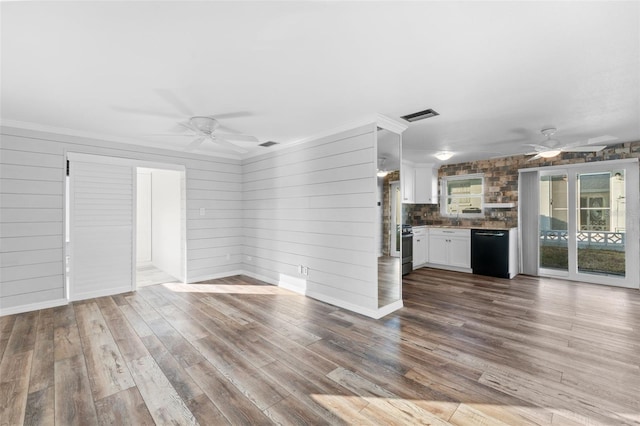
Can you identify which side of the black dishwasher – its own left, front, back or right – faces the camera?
front

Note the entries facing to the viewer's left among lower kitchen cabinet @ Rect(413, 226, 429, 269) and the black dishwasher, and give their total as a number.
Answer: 0

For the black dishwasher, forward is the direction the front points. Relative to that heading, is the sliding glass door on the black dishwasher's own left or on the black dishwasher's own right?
on the black dishwasher's own left

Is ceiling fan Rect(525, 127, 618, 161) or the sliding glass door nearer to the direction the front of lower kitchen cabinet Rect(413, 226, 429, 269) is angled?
the ceiling fan

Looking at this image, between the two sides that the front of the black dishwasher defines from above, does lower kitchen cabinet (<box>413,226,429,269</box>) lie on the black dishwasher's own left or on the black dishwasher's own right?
on the black dishwasher's own right

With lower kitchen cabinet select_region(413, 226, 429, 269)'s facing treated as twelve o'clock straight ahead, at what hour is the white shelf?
The white shelf is roughly at 10 o'clock from the lower kitchen cabinet.

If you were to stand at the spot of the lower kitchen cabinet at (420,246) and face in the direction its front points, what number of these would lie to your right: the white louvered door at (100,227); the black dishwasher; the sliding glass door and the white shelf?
1

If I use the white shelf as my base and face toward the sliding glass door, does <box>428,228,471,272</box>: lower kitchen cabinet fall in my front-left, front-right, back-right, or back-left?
back-right

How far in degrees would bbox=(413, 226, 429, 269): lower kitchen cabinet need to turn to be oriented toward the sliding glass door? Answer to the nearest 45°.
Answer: approximately 45° to its left

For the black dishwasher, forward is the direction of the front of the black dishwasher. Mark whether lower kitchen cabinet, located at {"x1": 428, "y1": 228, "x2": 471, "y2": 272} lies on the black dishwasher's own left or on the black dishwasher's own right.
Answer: on the black dishwasher's own right

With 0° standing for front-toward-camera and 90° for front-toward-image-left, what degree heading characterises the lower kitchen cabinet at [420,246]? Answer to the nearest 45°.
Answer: approximately 315°
